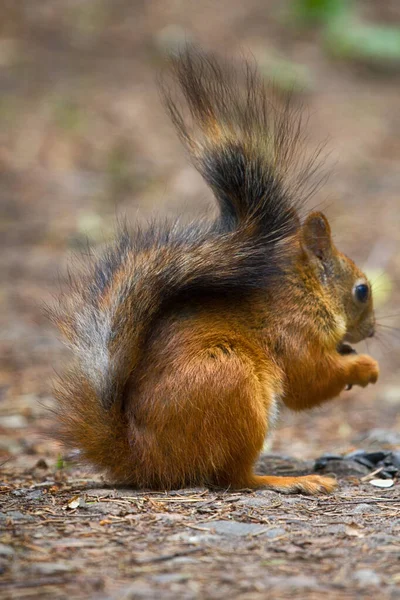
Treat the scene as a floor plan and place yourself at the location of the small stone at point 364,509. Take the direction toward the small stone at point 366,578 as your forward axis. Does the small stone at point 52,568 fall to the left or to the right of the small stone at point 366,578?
right

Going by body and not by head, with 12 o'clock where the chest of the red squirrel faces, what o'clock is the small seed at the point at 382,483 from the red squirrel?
The small seed is roughly at 11 o'clock from the red squirrel.

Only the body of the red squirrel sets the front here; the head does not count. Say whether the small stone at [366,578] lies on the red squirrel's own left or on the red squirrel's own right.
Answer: on the red squirrel's own right

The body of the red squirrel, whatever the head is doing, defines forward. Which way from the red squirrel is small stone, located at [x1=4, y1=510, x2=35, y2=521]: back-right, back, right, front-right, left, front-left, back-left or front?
back-right

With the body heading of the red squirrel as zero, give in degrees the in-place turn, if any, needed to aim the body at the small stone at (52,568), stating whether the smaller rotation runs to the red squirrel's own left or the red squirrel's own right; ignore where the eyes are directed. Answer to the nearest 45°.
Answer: approximately 90° to the red squirrel's own right

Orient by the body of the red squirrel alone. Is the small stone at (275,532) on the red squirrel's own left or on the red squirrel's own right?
on the red squirrel's own right

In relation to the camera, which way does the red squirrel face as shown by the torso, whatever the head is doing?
to the viewer's right
